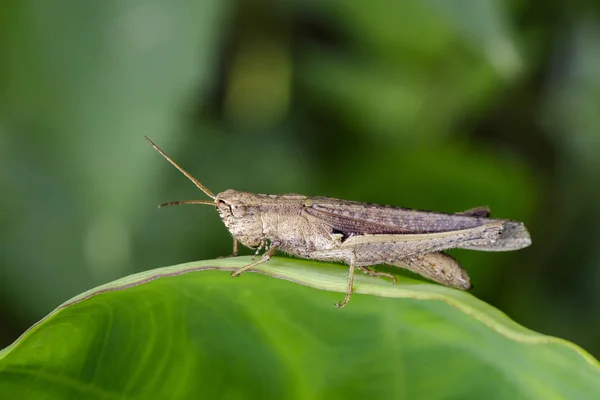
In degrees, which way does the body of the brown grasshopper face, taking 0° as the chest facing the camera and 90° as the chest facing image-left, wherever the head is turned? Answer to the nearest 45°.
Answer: approximately 90°
